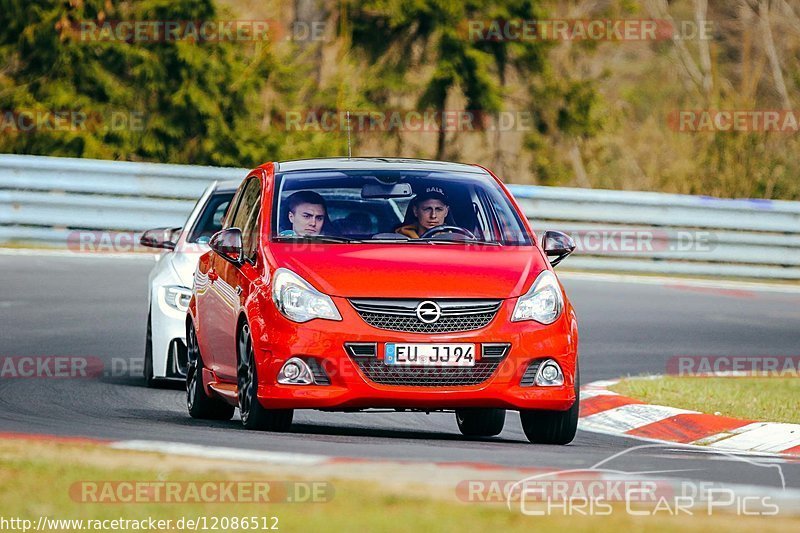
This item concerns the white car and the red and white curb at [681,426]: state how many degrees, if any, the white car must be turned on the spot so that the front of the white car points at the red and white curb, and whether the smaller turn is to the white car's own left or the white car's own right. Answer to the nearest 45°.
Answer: approximately 45° to the white car's own left

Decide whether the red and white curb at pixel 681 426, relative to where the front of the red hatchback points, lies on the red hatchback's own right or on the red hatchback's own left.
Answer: on the red hatchback's own left

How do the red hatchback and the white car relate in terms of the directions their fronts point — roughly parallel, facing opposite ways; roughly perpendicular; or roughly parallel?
roughly parallel

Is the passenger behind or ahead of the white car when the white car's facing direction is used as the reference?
ahead

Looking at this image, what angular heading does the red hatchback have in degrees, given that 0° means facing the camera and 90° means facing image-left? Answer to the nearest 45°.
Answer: approximately 0°

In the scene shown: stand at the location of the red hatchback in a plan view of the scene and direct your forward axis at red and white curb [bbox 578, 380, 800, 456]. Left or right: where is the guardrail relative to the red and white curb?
left

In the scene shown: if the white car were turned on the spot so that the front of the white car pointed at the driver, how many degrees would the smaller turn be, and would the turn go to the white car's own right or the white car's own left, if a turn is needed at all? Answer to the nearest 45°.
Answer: approximately 45° to the white car's own left

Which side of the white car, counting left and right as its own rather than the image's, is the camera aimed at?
front

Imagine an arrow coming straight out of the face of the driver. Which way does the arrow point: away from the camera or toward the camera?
toward the camera

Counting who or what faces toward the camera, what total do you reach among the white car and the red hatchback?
2

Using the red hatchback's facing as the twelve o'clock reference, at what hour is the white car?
The white car is roughly at 5 o'clock from the red hatchback.
